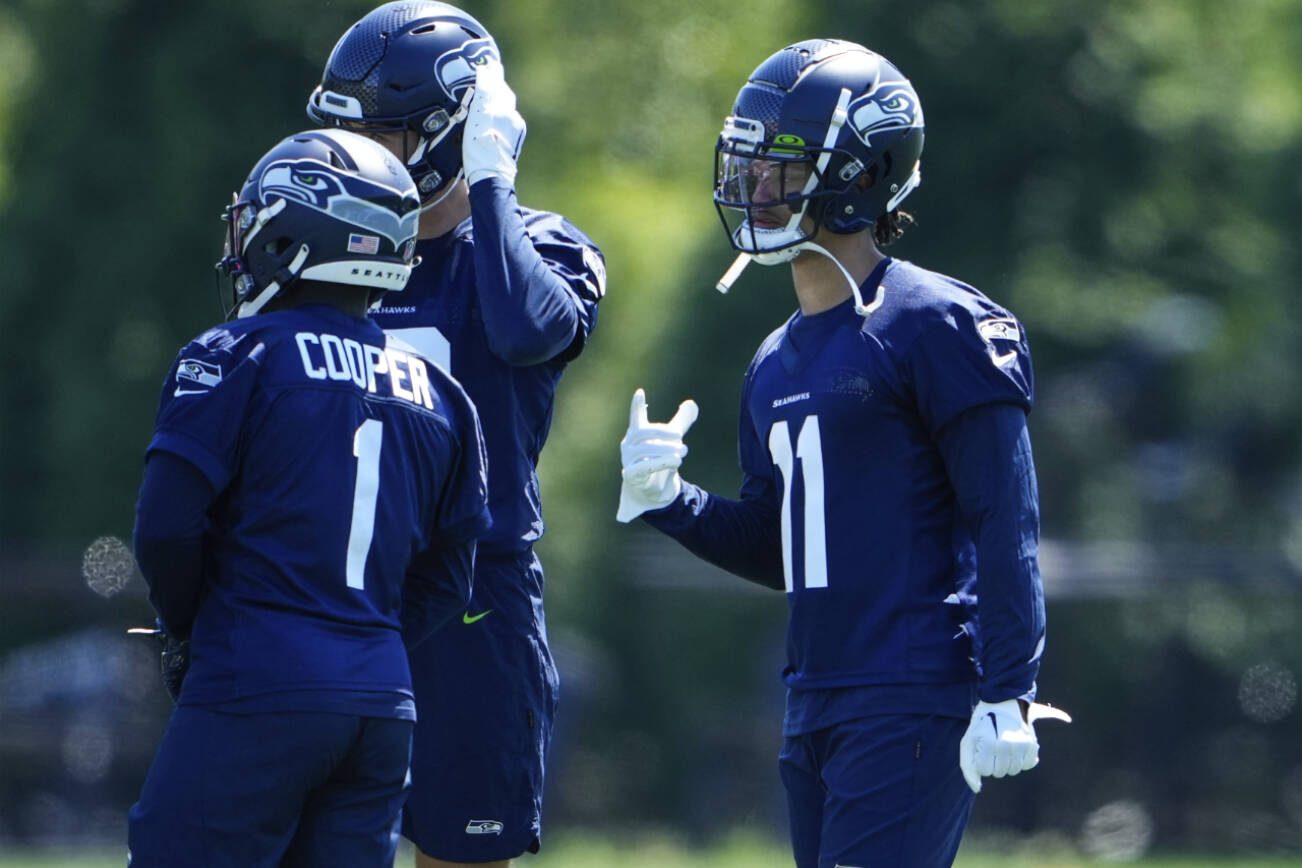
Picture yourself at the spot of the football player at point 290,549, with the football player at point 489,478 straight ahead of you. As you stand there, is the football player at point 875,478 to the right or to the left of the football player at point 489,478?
right

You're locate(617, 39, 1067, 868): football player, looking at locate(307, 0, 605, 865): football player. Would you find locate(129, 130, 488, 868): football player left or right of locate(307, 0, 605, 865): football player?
left

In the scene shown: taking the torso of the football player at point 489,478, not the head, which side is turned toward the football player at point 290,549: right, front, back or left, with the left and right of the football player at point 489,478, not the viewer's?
front

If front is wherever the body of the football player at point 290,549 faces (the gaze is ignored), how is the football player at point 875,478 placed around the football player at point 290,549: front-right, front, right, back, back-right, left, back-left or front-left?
back-right

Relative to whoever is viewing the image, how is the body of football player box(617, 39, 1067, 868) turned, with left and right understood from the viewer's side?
facing the viewer and to the left of the viewer

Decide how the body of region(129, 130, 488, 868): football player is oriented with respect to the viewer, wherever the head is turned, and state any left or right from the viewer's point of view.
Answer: facing away from the viewer and to the left of the viewer

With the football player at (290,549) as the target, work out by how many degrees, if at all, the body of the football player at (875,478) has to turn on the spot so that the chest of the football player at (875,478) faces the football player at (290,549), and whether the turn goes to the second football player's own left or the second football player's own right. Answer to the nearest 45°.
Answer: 0° — they already face them

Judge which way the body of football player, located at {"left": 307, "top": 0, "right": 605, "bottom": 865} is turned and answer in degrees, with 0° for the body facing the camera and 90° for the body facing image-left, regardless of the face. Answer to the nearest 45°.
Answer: approximately 45°

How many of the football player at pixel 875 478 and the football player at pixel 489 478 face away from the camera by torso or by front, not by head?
0

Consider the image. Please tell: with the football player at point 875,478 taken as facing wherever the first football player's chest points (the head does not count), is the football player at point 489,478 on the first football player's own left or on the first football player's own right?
on the first football player's own right
